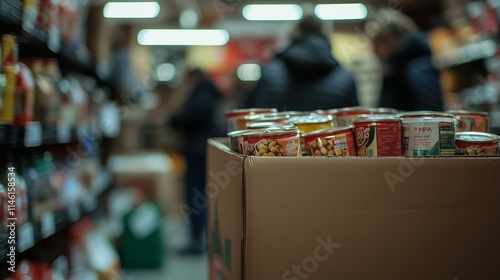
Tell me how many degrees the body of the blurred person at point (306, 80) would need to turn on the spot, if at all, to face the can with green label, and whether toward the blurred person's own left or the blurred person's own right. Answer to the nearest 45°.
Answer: approximately 180°

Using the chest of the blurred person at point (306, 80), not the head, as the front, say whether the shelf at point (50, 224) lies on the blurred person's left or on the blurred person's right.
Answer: on the blurred person's left

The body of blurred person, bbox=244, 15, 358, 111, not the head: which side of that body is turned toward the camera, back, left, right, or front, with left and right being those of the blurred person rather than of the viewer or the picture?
back
